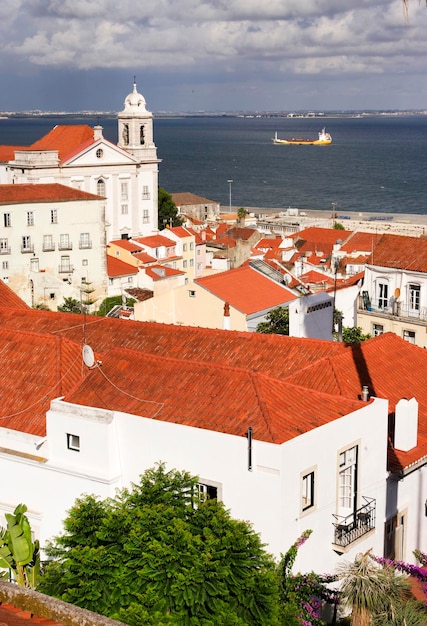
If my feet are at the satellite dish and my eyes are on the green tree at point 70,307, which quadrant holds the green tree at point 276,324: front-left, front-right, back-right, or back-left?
front-right

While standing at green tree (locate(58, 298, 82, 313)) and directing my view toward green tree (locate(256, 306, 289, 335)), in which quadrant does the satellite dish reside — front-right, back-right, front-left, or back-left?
front-right

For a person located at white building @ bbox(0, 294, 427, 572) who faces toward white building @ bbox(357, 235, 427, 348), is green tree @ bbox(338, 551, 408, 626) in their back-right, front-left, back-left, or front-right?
back-right

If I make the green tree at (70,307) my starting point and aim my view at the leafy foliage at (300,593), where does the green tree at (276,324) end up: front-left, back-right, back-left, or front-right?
front-left

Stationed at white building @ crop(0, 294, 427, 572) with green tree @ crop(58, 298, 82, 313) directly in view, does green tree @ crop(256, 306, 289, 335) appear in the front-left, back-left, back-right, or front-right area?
front-right
